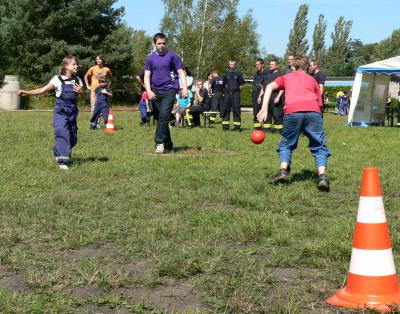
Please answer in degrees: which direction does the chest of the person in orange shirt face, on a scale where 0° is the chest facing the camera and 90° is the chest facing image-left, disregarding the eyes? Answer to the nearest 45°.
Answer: approximately 0°

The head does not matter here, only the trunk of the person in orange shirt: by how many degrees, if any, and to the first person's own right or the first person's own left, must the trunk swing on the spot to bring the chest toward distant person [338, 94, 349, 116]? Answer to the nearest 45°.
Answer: approximately 135° to the first person's own left

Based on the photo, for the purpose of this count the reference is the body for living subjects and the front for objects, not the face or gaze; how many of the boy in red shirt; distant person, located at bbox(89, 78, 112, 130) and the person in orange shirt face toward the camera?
2

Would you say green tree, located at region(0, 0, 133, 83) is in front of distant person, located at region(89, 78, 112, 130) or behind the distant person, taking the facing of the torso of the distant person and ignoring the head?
behind

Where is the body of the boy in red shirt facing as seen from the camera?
away from the camera

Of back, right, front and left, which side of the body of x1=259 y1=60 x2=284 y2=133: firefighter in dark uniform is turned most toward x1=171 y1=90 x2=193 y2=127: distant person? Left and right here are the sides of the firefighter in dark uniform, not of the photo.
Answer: right

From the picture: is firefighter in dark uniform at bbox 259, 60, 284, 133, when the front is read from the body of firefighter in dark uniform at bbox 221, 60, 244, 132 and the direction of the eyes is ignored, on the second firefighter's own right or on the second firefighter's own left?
on the second firefighter's own left

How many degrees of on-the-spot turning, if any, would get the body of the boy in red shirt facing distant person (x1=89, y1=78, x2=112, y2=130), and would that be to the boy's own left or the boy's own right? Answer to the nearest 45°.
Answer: approximately 45° to the boy's own left

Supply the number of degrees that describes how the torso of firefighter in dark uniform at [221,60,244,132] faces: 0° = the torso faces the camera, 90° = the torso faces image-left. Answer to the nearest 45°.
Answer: approximately 0°

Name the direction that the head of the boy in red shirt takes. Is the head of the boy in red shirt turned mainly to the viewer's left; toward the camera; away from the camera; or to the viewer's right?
away from the camera

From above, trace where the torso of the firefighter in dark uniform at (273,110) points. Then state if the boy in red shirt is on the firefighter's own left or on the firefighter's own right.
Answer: on the firefighter's own left

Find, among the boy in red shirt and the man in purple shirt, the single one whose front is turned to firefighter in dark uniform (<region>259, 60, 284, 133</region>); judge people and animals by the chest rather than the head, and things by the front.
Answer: the boy in red shirt
